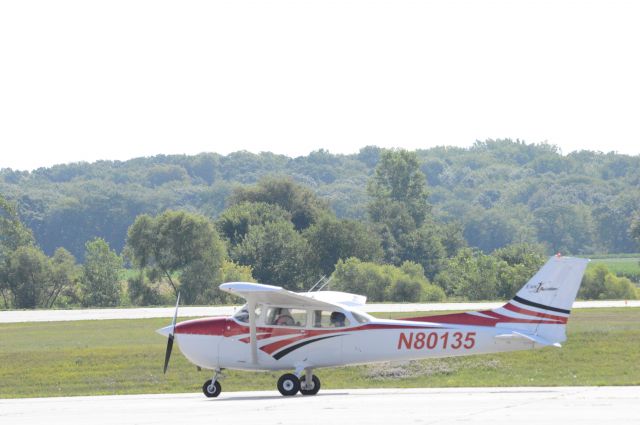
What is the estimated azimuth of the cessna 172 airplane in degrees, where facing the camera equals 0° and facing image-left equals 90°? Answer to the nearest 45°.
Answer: approximately 90°
